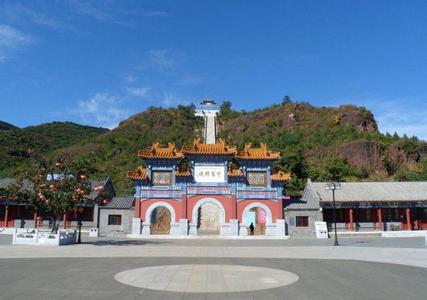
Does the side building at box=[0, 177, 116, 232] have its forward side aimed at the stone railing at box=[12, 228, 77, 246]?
yes

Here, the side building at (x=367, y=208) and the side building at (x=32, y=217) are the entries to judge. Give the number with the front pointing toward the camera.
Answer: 2

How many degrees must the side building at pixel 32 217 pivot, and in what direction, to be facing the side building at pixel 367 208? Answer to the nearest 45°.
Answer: approximately 45° to its left

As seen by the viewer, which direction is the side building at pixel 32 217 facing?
toward the camera

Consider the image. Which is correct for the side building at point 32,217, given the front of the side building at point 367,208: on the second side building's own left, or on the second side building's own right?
on the second side building's own right

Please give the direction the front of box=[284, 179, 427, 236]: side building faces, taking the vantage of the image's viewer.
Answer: facing the viewer

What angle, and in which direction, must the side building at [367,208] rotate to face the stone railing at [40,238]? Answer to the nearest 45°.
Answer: approximately 45° to its right
